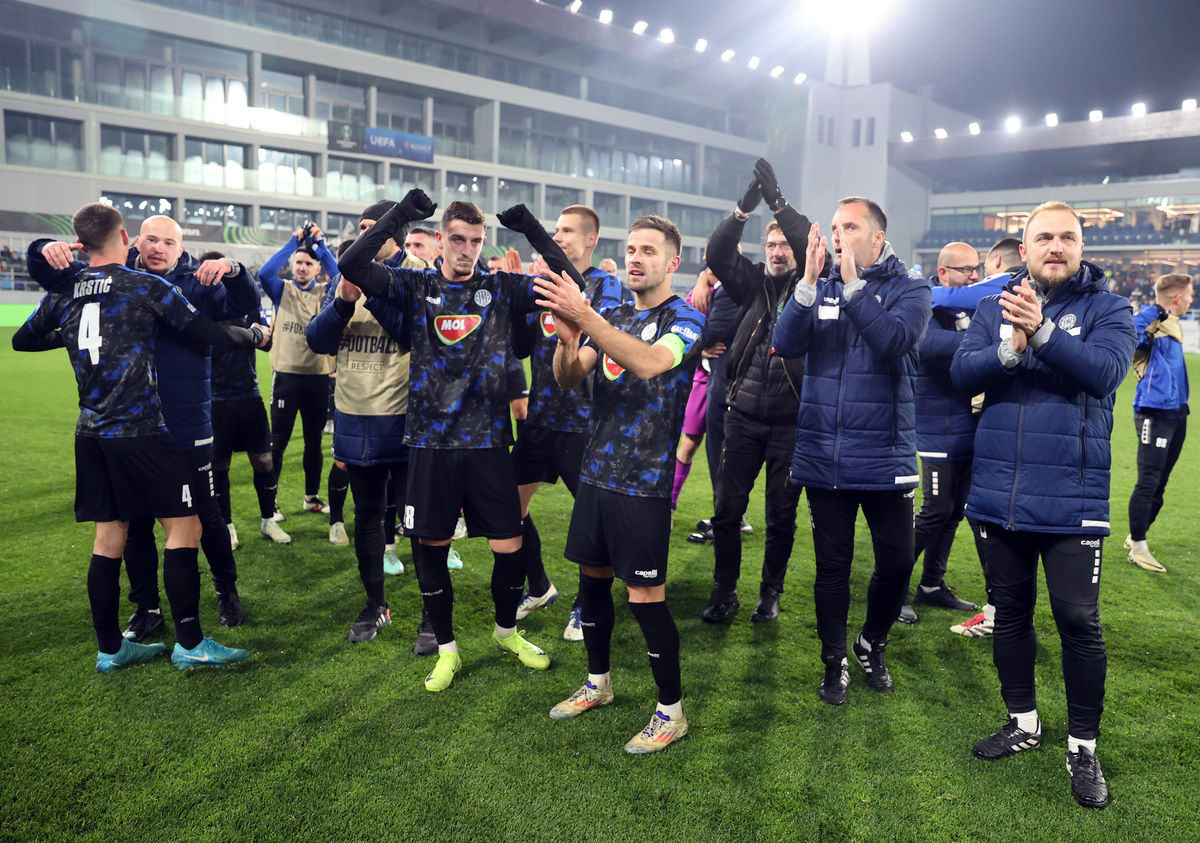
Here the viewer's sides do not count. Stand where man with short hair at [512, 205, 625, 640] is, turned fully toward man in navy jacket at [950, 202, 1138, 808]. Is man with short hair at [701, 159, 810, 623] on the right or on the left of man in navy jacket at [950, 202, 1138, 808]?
left

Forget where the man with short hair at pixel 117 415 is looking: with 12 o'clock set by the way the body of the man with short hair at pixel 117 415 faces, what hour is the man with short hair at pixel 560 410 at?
the man with short hair at pixel 560 410 is roughly at 2 o'clock from the man with short hair at pixel 117 415.

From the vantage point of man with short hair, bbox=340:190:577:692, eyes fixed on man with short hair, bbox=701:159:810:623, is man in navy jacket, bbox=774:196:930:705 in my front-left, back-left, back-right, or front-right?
front-right

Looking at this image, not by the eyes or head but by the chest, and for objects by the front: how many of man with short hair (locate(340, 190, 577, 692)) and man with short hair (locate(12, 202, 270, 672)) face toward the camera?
1

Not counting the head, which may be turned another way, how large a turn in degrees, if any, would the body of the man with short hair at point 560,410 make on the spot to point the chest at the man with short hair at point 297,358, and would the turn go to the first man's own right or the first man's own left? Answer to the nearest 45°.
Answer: approximately 90° to the first man's own right

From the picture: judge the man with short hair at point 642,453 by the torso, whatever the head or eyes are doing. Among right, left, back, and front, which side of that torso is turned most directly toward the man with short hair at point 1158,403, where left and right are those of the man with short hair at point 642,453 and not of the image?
back

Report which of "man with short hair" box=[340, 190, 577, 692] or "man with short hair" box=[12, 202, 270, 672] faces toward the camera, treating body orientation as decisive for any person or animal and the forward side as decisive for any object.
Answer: "man with short hair" box=[340, 190, 577, 692]

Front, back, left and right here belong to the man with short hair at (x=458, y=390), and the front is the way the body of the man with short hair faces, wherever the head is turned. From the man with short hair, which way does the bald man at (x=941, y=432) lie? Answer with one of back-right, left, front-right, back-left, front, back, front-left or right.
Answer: left

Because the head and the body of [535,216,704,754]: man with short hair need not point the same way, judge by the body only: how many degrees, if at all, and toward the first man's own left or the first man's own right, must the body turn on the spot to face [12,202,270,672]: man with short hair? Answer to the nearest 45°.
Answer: approximately 45° to the first man's own right

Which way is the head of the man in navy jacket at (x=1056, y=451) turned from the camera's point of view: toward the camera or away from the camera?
toward the camera

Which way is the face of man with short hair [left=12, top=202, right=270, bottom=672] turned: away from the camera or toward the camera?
away from the camera

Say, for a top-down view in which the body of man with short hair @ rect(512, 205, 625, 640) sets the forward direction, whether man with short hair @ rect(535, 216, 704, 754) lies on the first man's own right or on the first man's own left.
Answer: on the first man's own left

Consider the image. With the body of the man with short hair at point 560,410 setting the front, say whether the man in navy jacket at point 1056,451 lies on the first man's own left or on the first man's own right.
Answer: on the first man's own left

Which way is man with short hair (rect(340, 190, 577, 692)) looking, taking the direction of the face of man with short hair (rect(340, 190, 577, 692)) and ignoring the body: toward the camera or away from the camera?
toward the camera

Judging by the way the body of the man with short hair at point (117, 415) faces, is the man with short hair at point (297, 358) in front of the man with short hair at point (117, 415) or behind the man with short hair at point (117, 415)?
in front

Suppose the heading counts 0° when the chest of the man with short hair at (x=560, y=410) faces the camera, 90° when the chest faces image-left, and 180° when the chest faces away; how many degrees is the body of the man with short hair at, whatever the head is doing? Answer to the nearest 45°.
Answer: approximately 45°

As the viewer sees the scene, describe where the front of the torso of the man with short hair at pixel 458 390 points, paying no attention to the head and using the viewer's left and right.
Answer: facing the viewer

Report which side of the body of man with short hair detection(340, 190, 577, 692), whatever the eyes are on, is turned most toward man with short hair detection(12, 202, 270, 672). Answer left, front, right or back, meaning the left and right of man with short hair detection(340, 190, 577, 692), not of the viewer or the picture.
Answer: right

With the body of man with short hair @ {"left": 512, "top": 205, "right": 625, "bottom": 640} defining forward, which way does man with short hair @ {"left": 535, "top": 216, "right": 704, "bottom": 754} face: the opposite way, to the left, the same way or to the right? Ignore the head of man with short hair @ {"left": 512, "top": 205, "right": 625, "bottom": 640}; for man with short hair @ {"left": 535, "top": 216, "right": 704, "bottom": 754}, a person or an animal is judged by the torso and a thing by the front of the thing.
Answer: the same way

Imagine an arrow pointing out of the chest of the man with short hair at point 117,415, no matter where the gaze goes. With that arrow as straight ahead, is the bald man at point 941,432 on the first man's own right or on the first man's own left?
on the first man's own right
